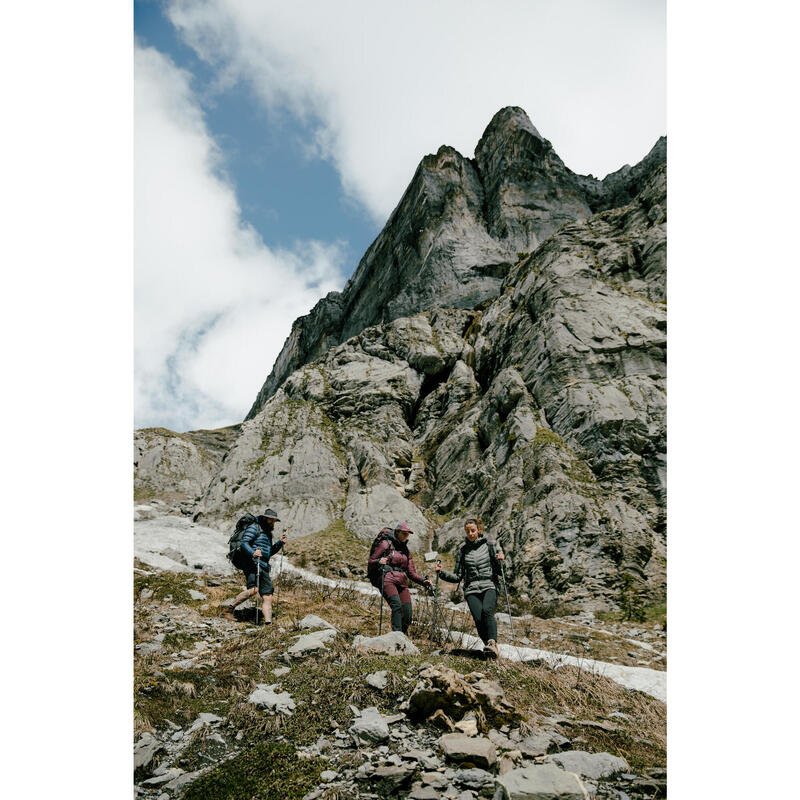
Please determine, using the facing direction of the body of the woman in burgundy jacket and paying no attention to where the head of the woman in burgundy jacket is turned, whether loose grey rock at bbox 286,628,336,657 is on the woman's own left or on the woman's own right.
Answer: on the woman's own right

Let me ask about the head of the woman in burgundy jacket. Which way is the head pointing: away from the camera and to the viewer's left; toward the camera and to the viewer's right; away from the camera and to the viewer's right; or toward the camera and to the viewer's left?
toward the camera and to the viewer's right

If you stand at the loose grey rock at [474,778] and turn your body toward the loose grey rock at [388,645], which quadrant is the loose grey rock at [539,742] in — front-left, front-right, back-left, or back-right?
front-right

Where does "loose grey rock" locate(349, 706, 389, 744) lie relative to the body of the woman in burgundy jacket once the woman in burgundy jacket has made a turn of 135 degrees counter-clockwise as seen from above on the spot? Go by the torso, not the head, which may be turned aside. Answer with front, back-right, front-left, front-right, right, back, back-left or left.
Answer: back

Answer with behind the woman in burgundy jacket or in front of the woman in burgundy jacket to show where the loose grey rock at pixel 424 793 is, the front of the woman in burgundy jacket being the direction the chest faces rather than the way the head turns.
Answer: in front

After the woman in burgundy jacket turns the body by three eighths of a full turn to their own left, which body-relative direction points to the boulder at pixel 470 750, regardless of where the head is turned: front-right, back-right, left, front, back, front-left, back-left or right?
back

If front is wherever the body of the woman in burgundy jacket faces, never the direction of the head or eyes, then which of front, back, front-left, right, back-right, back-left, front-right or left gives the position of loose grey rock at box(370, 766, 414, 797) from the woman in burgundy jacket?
front-right

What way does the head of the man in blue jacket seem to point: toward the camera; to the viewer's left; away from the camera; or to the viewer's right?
to the viewer's right

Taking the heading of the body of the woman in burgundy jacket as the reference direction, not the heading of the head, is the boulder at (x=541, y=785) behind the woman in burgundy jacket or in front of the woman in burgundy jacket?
in front

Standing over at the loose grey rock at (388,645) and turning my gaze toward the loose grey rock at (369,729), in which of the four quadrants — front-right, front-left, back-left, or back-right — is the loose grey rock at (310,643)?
front-right

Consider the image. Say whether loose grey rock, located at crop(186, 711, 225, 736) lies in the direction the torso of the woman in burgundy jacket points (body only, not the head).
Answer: no

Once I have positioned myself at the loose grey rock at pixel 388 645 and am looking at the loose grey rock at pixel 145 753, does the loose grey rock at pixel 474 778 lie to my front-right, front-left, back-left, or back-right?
front-left

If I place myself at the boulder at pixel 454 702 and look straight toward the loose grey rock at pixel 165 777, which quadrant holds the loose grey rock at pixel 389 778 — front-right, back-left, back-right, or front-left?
front-left

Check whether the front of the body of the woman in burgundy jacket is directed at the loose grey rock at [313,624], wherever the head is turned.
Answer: no

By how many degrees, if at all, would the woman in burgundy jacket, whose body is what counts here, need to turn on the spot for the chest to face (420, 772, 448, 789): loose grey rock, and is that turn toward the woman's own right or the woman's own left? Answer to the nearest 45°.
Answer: approximately 45° to the woman's own right

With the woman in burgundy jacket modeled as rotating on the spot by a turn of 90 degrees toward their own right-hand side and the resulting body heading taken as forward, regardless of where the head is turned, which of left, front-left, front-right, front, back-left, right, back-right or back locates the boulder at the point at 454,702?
front-left

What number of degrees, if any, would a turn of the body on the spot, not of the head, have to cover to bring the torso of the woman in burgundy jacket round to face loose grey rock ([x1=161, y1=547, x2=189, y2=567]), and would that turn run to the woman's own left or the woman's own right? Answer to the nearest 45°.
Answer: approximately 180°

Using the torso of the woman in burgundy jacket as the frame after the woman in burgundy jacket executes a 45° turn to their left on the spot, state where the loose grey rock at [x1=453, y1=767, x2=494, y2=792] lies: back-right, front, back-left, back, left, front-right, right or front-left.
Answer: right

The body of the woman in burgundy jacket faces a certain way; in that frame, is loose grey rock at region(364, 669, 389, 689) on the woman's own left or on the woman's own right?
on the woman's own right
